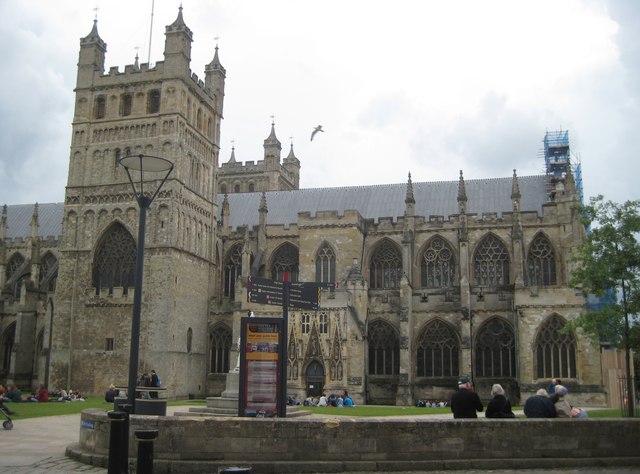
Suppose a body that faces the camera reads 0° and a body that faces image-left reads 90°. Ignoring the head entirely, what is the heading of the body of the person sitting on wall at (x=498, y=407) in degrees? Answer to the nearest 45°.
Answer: approximately 180°

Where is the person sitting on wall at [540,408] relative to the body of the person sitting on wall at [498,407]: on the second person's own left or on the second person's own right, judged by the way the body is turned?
on the second person's own right

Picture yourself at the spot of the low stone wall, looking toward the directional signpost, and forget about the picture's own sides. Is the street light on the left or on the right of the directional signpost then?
left

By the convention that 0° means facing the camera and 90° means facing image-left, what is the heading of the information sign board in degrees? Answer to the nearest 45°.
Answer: approximately 0°

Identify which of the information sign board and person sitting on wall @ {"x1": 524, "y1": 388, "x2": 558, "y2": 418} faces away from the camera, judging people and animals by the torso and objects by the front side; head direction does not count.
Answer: the person sitting on wall

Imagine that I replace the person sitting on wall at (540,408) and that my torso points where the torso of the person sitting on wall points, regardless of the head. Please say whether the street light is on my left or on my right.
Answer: on my left

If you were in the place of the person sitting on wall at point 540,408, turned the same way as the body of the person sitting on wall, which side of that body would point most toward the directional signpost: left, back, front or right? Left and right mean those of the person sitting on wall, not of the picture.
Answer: left

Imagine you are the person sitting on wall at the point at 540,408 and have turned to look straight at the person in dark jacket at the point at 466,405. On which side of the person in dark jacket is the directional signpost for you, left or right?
right

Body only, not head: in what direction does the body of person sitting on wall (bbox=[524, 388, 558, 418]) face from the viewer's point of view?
away from the camera

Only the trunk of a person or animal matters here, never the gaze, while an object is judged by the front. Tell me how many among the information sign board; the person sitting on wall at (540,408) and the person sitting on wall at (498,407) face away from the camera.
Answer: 2

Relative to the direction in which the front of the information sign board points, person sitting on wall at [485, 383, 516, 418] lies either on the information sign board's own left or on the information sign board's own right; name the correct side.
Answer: on the information sign board's own left

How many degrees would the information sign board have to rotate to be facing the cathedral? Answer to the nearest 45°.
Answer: approximately 180°
